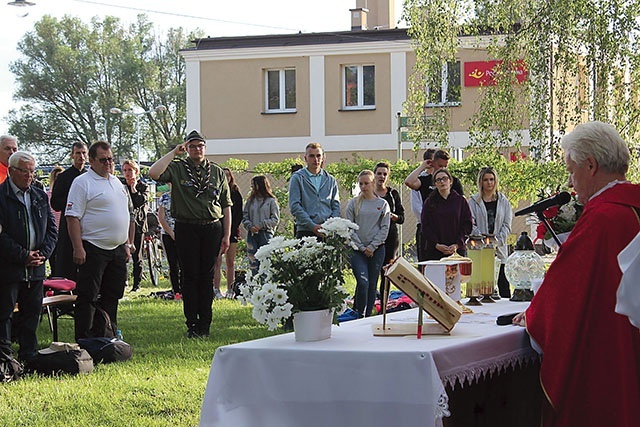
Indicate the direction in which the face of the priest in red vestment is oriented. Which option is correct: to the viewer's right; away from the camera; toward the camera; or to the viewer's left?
to the viewer's left

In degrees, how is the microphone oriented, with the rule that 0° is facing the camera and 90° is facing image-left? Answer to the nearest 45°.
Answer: approximately 270°

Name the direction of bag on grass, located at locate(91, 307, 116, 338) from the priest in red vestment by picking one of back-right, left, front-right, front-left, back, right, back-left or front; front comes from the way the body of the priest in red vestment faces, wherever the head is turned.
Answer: front-right

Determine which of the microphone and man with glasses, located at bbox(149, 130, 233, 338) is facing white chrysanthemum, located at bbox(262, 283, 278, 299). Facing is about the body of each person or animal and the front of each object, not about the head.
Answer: the man with glasses

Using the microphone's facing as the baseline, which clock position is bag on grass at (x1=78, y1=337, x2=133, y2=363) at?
The bag on grass is roughly at 7 o'clock from the microphone.

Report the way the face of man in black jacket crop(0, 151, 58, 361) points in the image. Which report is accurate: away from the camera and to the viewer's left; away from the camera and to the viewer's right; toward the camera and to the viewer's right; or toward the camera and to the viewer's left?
toward the camera and to the viewer's right

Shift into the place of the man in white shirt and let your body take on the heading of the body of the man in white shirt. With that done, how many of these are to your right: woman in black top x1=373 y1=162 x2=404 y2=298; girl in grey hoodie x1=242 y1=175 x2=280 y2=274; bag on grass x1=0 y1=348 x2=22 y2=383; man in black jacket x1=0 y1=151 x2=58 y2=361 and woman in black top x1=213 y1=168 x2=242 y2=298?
2

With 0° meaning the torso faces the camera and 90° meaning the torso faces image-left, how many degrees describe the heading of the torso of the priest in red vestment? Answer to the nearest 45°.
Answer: approximately 90°

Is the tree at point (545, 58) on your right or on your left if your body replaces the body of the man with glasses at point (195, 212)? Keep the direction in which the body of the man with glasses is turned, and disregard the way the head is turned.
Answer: on your left

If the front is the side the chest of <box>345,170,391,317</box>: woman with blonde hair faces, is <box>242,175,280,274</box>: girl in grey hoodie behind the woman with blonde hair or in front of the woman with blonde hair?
behind

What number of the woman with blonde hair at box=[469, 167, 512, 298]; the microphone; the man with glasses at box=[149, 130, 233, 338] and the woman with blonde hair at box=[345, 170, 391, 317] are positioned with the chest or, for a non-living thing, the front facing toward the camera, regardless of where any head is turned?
3

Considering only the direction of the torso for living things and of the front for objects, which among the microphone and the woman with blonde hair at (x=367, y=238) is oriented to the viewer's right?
the microphone

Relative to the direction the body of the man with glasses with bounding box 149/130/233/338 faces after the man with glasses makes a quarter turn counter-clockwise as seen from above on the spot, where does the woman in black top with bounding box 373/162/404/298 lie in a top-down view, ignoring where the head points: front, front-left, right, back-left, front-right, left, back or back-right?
front-left
